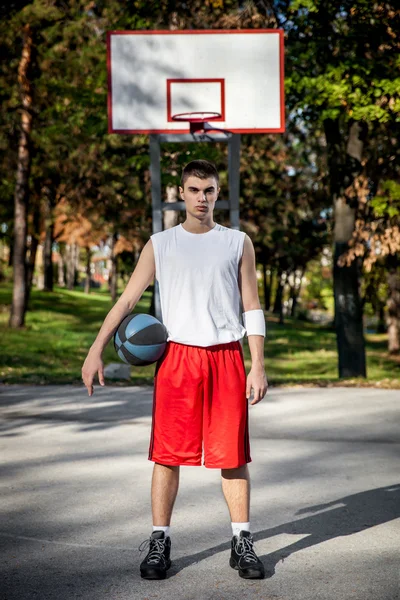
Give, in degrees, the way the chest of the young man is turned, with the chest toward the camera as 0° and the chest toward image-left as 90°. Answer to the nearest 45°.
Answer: approximately 0°
